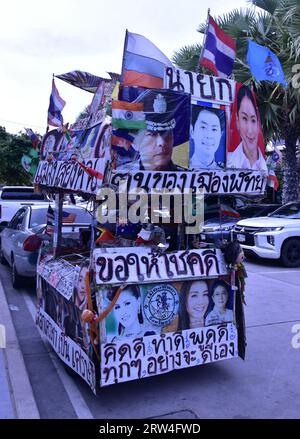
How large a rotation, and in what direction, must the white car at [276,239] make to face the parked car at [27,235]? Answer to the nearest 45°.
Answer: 0° — it already faces it

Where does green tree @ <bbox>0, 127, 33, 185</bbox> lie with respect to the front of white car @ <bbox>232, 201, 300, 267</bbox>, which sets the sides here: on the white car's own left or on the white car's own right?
on the white car's own right

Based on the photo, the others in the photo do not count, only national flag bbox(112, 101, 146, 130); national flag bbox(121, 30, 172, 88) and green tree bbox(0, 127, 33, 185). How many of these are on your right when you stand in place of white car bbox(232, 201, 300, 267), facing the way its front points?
1

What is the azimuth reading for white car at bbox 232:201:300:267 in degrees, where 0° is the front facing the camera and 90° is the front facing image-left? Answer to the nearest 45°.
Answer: approximately 45°

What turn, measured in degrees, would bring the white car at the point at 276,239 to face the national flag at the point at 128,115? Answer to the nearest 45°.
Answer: approximately 45° to its left

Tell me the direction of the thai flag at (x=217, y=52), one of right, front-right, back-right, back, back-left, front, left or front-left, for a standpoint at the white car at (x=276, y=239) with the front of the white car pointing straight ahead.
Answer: front-left
